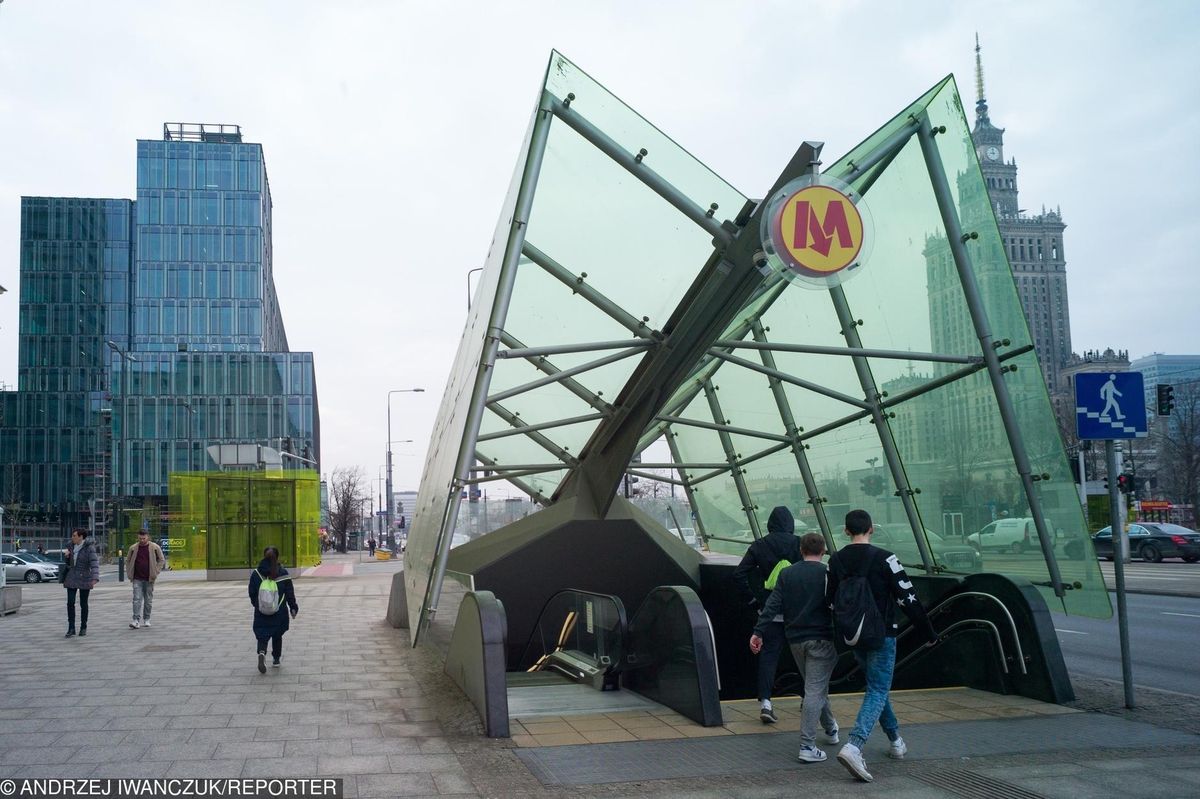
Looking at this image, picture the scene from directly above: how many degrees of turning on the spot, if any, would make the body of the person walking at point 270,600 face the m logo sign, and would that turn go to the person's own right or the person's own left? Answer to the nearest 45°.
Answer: approximately 135° to the person's own right

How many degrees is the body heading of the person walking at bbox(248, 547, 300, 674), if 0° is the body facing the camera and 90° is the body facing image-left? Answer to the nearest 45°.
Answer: approximately 180°

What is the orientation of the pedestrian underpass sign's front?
toward the camera

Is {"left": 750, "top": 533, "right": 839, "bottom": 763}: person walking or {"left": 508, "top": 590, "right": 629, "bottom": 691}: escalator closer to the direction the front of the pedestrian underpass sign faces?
the person walking

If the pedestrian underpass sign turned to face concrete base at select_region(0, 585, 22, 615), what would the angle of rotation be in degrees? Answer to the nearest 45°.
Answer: approximately 90° to its right

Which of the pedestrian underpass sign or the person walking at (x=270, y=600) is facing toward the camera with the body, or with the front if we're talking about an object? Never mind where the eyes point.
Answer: the pedestrian underpass sign

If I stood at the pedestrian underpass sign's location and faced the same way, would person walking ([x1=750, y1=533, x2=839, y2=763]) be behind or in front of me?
in front

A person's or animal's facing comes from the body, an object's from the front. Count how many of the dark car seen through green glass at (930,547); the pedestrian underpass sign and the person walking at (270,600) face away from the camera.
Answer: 1

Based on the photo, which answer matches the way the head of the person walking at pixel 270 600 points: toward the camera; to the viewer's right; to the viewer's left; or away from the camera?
away from the camera

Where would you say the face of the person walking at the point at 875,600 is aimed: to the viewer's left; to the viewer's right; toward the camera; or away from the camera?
away from the camera

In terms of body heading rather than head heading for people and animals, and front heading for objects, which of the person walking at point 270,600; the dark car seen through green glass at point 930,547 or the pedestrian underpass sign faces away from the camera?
the person walking

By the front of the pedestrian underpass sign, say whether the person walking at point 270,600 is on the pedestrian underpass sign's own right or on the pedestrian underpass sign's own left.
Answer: on the pedestrian underpass sign's own right

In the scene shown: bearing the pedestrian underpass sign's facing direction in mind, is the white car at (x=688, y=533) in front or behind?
behind
